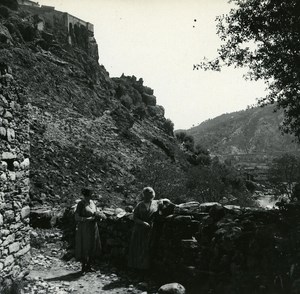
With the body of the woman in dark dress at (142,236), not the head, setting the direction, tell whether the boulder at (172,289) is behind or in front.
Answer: in front

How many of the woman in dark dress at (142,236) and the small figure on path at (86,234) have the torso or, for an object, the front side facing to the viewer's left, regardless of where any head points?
0

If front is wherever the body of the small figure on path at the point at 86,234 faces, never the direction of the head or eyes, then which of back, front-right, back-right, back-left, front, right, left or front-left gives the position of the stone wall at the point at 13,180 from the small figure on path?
right

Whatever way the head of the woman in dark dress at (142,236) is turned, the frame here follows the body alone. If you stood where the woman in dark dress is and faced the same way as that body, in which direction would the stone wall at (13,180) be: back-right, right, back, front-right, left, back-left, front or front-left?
back-right

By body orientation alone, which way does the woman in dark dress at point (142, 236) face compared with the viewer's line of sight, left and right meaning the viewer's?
facing the viewer and to the right of the viewer

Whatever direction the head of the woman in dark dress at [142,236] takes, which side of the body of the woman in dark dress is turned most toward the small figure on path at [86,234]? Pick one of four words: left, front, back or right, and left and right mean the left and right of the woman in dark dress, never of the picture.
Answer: right

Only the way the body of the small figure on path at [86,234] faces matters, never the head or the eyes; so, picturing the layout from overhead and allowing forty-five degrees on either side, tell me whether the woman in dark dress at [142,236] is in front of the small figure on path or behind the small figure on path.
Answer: in front

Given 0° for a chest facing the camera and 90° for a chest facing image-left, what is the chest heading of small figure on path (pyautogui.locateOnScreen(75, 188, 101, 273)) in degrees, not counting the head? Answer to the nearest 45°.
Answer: approximately 315°

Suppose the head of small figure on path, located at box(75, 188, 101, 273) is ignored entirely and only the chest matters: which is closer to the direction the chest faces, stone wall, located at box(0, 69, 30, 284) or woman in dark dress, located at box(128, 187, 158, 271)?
the woman in dark dress
